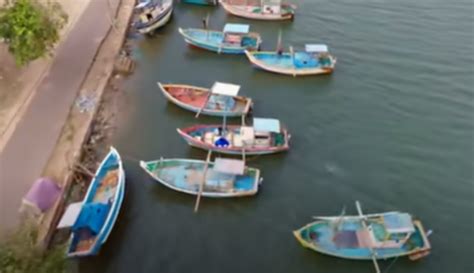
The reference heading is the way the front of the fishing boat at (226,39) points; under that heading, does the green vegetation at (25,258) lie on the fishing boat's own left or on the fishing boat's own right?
on the fishing boat's own left

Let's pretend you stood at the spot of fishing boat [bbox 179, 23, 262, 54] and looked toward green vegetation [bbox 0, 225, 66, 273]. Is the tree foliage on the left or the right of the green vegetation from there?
right

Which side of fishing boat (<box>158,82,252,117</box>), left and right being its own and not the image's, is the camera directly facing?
left

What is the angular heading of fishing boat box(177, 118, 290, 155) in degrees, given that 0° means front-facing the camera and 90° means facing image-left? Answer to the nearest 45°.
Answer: approximately 90°

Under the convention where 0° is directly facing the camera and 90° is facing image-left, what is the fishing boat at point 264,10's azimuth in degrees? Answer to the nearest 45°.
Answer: approximately 90°

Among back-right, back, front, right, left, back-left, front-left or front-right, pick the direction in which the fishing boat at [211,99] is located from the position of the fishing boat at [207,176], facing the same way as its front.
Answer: right

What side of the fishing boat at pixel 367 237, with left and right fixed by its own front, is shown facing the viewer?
left

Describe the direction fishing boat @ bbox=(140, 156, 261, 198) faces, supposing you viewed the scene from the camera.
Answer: facing to the left of the viewer

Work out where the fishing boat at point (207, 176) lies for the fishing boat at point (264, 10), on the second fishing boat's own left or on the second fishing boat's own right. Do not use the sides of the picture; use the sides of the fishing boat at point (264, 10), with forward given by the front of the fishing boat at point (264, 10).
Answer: on the second fishing boat's own left

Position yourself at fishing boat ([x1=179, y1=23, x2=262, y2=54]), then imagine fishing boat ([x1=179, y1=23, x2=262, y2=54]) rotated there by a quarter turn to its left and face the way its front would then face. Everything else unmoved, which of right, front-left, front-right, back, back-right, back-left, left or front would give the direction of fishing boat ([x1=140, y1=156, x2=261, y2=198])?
front

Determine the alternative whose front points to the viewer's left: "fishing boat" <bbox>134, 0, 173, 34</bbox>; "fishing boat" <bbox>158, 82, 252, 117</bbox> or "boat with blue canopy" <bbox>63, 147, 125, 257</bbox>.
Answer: "fishing boat" <bbox>158, 82, 252, 117</bbox>

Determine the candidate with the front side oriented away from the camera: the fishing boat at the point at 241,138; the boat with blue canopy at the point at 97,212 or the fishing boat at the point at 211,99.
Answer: the boat with blue canopy

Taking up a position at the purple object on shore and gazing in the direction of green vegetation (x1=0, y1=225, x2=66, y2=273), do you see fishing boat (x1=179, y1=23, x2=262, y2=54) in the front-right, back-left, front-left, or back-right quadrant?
back-left

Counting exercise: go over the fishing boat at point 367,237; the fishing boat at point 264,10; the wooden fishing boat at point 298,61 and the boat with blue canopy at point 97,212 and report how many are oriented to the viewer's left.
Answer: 3

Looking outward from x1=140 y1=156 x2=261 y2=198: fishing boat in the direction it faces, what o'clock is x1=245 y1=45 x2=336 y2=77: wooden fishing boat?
The wooden fishing boat is roughly at 4 o'clock from the fishing boat.

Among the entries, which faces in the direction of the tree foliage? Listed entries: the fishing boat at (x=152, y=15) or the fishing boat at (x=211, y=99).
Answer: the fishing boat at (x=211, y=99)

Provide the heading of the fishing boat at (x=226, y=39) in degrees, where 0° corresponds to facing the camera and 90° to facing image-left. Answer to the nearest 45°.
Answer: approximately 90°
